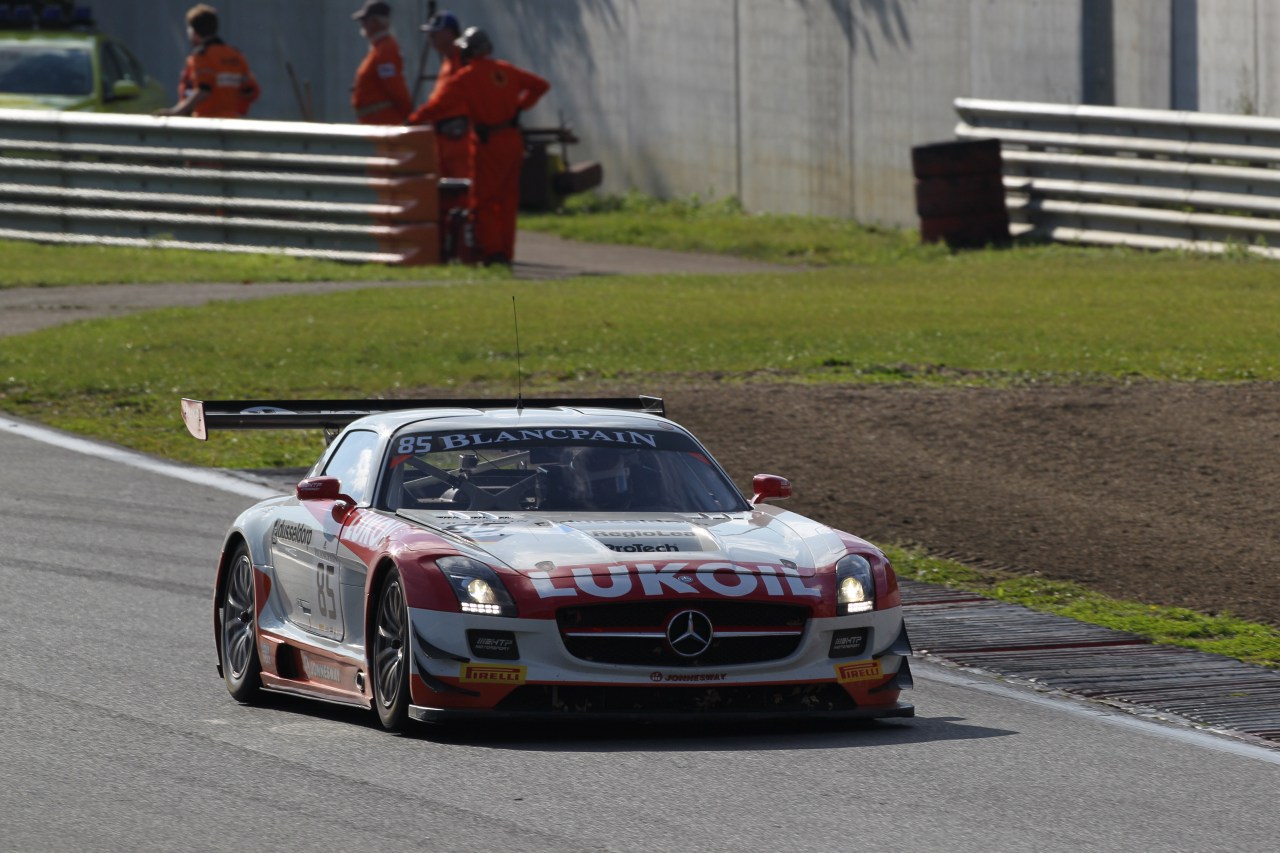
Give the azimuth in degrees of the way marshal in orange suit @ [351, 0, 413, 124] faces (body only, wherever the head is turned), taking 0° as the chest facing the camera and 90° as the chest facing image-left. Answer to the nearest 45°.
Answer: approximately 90°

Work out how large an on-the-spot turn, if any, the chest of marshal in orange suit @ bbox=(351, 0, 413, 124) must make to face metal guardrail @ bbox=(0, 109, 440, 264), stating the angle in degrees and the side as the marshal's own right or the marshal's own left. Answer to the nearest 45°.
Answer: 0° — they already face it

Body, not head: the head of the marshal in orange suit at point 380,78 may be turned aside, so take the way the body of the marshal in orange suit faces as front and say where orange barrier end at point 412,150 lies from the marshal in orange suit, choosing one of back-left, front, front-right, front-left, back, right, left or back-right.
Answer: left

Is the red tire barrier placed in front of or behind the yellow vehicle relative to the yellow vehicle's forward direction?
in front

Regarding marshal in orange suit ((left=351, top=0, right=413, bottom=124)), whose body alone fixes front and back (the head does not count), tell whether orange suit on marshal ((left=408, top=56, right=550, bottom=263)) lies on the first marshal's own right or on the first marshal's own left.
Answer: on the first marshal's own left
